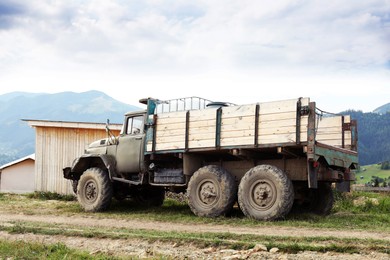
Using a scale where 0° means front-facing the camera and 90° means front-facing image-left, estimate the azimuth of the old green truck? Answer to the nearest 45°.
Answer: approximately 135°

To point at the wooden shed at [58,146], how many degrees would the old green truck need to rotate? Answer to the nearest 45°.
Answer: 0° — it already faces it
